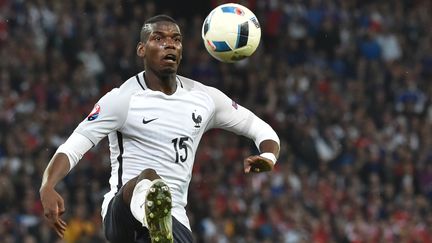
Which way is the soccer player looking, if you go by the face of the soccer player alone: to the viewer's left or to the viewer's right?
to the viewer's right

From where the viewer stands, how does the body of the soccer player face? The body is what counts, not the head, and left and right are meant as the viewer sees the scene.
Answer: facing the viewer and to the right of the viewer

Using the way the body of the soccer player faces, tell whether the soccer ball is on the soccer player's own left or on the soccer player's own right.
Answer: on the soccer player's own left
